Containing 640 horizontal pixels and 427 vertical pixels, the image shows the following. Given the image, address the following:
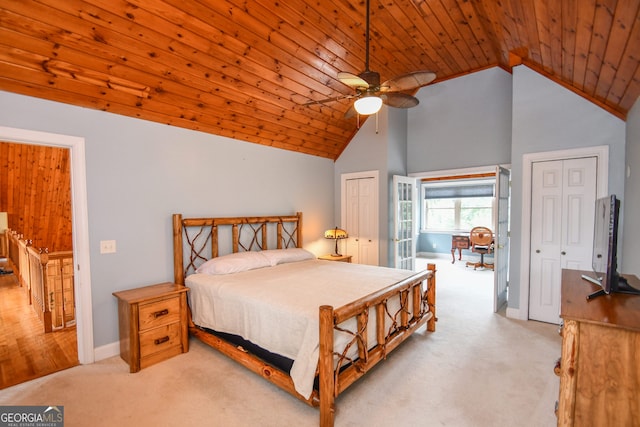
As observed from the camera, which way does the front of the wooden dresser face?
facing to the left of the viewer

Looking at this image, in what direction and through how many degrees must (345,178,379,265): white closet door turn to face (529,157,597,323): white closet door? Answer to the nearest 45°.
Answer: approximately 45° to its left

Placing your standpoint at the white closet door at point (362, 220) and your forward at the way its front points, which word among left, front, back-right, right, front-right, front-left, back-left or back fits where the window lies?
back-left

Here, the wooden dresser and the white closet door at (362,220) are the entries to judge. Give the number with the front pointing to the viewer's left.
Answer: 1

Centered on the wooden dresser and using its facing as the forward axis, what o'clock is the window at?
The window is roughly at 2 o'clock from the wooden dresser.

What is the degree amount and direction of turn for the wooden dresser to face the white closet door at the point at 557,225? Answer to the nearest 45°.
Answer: approximately 90° to its right

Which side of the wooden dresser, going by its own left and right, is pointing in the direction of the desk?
right

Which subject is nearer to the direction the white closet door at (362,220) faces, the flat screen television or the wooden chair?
the flat screen television

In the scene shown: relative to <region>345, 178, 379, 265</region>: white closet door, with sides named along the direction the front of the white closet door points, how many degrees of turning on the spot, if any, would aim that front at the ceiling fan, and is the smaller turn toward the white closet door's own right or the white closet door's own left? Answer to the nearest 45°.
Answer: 0° — it already faces it
